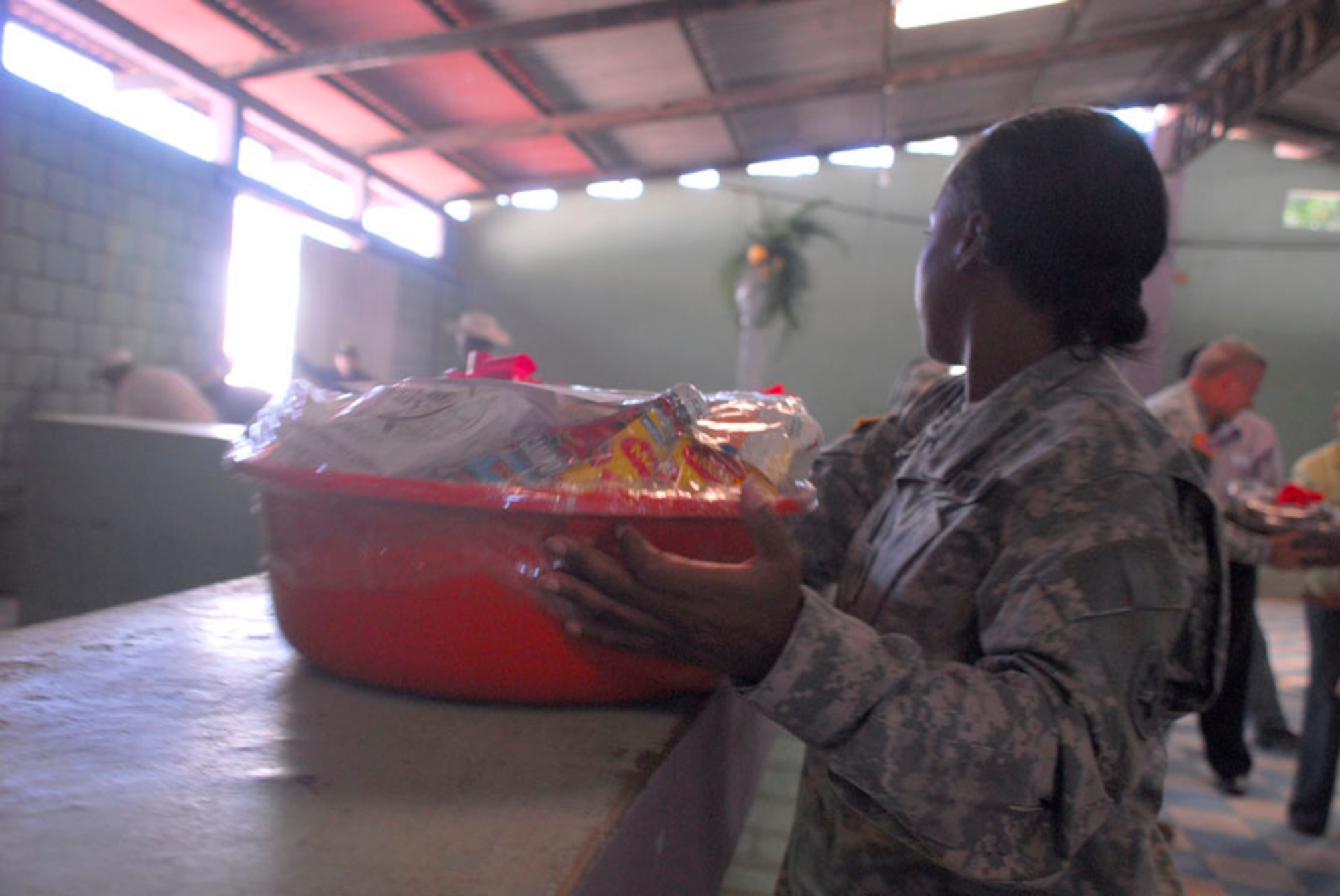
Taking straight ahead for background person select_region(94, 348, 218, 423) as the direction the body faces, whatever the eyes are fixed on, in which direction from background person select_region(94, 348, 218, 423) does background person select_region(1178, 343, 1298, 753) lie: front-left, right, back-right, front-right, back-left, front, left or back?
back-left

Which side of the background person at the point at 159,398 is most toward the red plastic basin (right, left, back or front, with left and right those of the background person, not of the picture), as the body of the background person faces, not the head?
left

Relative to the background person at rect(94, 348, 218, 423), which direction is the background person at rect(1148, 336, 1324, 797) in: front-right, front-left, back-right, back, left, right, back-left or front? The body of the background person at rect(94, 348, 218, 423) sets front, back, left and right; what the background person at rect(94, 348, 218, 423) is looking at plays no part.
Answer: back-left

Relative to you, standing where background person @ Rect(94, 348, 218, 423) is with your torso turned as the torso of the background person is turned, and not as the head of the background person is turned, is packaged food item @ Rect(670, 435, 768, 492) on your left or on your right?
on your left

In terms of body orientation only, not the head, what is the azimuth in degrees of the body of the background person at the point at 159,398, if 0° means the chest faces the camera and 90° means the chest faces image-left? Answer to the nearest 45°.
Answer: approximately 90°

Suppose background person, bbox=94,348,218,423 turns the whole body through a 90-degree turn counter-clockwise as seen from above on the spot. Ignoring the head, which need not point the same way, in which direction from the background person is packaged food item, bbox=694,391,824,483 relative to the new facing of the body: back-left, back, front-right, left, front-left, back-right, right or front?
front

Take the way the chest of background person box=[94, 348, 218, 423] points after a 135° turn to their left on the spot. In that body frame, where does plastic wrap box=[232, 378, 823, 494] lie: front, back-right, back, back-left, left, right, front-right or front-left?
front-right

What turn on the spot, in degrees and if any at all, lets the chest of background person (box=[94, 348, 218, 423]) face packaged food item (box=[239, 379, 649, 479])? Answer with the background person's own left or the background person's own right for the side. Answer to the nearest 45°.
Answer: approximately 90° to the background person's own left

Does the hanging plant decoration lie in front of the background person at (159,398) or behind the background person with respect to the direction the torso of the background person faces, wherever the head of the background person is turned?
behind

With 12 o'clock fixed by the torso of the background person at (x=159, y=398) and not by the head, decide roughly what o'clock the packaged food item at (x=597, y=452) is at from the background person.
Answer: The packaged food item is roughly at 9 o'clock from the background person.

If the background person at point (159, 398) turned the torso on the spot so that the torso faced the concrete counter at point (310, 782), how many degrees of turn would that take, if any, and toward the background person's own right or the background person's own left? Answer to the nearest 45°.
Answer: approximately 90° to the background person's own left
